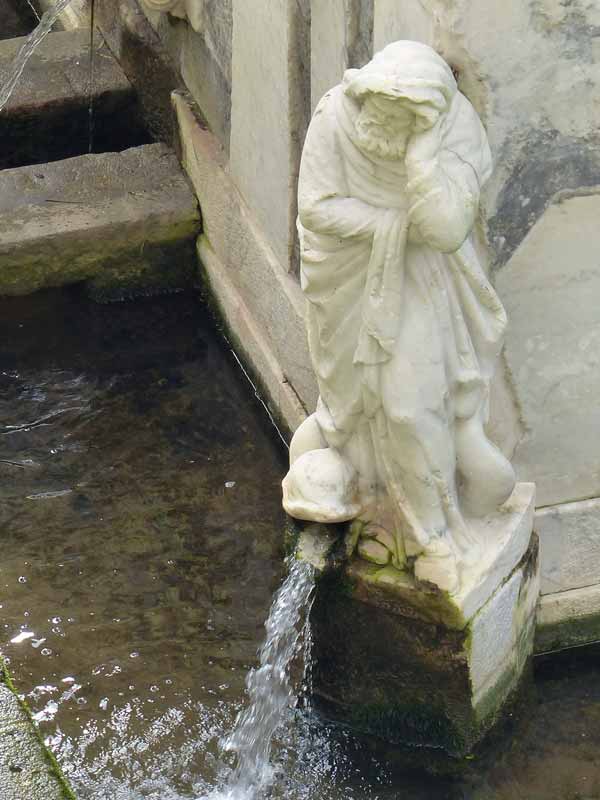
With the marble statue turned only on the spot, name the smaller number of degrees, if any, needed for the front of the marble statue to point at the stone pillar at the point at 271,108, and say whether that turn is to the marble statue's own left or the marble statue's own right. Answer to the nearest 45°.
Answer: approximately 180°

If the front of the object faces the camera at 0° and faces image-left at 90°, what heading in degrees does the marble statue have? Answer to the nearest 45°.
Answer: approximately 0°

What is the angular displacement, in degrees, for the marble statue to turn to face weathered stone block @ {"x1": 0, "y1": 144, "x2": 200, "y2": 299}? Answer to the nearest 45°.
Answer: approximately 135° to its right
